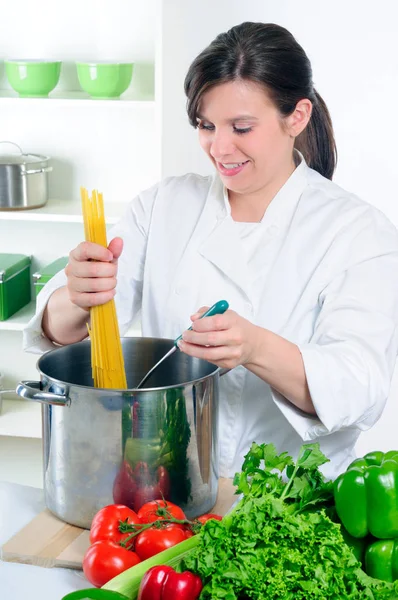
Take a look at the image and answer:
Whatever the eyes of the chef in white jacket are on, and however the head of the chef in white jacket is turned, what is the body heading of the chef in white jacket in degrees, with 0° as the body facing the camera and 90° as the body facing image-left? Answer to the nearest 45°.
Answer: approximately 45°

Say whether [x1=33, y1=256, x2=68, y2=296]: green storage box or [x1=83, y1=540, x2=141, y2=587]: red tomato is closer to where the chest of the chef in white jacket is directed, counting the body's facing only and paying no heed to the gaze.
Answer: the red tomato

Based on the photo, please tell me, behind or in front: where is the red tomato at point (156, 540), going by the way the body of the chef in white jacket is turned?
in front

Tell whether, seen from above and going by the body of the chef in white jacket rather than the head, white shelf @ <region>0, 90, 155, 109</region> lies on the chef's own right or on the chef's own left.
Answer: on the chef's own right

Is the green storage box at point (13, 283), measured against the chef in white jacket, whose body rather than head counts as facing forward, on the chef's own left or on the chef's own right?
on the chef's own right

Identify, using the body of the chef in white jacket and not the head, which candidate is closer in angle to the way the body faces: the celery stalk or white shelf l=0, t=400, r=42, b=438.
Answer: the celery stalk

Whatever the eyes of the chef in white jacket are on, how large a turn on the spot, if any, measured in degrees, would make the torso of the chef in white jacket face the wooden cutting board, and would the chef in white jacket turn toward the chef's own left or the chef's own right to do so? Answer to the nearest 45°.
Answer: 0° — they already face it

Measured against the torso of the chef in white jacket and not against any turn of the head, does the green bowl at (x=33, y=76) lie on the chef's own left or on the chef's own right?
on the chef's own right

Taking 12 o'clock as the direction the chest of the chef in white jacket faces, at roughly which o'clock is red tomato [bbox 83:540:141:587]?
The red tomato is roughly at 11 o'clock from the chef in white jacket.

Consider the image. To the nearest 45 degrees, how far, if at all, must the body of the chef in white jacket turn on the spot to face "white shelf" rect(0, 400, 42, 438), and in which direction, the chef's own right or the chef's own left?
approximately 90° to the chef's own right

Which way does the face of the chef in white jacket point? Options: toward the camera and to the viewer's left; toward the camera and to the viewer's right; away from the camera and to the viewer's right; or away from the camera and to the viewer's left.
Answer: toward the camera and to the viewer's left

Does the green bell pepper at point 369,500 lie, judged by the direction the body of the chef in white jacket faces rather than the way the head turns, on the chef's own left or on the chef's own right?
on the chef's own left

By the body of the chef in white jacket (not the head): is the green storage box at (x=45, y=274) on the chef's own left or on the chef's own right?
on the chef's own right

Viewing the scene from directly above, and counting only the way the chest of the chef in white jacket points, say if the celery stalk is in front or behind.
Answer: in front
